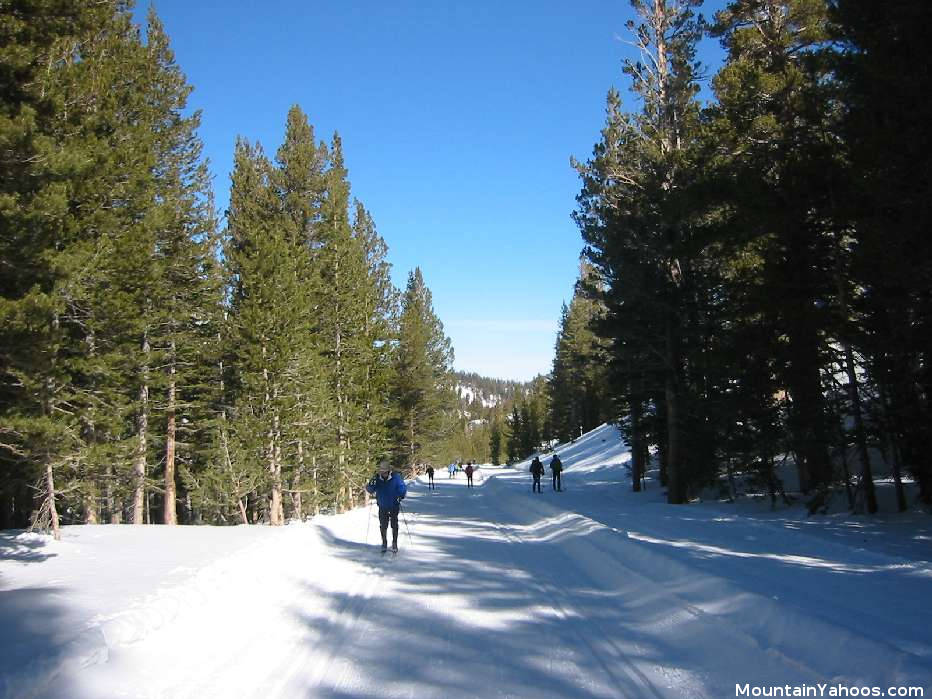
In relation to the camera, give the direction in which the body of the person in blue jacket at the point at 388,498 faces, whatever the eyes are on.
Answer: toward the camera

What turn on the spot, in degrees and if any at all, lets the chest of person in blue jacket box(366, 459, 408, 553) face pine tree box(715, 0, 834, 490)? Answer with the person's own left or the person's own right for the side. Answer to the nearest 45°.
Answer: approximately 90° to the person's own left

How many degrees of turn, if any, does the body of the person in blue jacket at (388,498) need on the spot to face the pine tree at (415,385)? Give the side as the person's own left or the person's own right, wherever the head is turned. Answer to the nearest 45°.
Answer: approximately 180°
